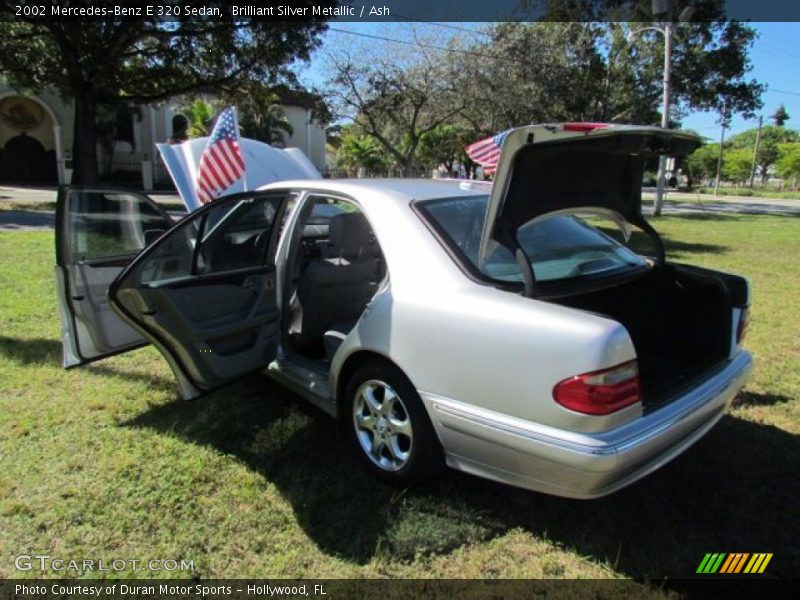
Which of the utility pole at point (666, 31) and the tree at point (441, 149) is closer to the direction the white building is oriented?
the utility pole

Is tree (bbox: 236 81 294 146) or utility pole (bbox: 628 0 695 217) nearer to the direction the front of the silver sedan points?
the tree

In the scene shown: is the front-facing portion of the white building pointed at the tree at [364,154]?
no

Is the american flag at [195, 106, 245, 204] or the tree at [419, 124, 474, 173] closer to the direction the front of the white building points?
the american flag

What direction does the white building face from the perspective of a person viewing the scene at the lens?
facing the viewer

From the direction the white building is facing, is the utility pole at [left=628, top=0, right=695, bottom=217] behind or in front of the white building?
in front

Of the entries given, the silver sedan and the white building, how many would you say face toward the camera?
1

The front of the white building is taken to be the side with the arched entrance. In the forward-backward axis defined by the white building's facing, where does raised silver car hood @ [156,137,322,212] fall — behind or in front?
in front

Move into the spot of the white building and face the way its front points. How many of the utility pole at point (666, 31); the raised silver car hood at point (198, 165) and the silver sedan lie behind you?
0

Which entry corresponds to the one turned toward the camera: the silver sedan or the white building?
the white building

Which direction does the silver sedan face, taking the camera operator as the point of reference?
facing away from the viewer and to the left of the viewer

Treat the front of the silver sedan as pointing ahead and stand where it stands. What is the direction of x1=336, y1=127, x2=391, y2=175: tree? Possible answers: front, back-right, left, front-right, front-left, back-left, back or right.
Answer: front-right

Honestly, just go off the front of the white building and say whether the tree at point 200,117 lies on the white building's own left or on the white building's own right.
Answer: on the white building's own left

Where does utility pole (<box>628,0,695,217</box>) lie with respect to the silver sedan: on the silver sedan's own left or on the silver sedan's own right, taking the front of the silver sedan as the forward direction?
on the silver sedan's own right

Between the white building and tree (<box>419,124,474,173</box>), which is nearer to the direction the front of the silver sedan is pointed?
the white building

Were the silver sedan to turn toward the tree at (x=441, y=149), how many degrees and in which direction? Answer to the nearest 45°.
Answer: approximately 45° to its right

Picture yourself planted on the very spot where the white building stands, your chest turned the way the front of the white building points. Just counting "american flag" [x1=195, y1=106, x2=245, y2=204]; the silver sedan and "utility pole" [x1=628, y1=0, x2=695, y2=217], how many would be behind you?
0
